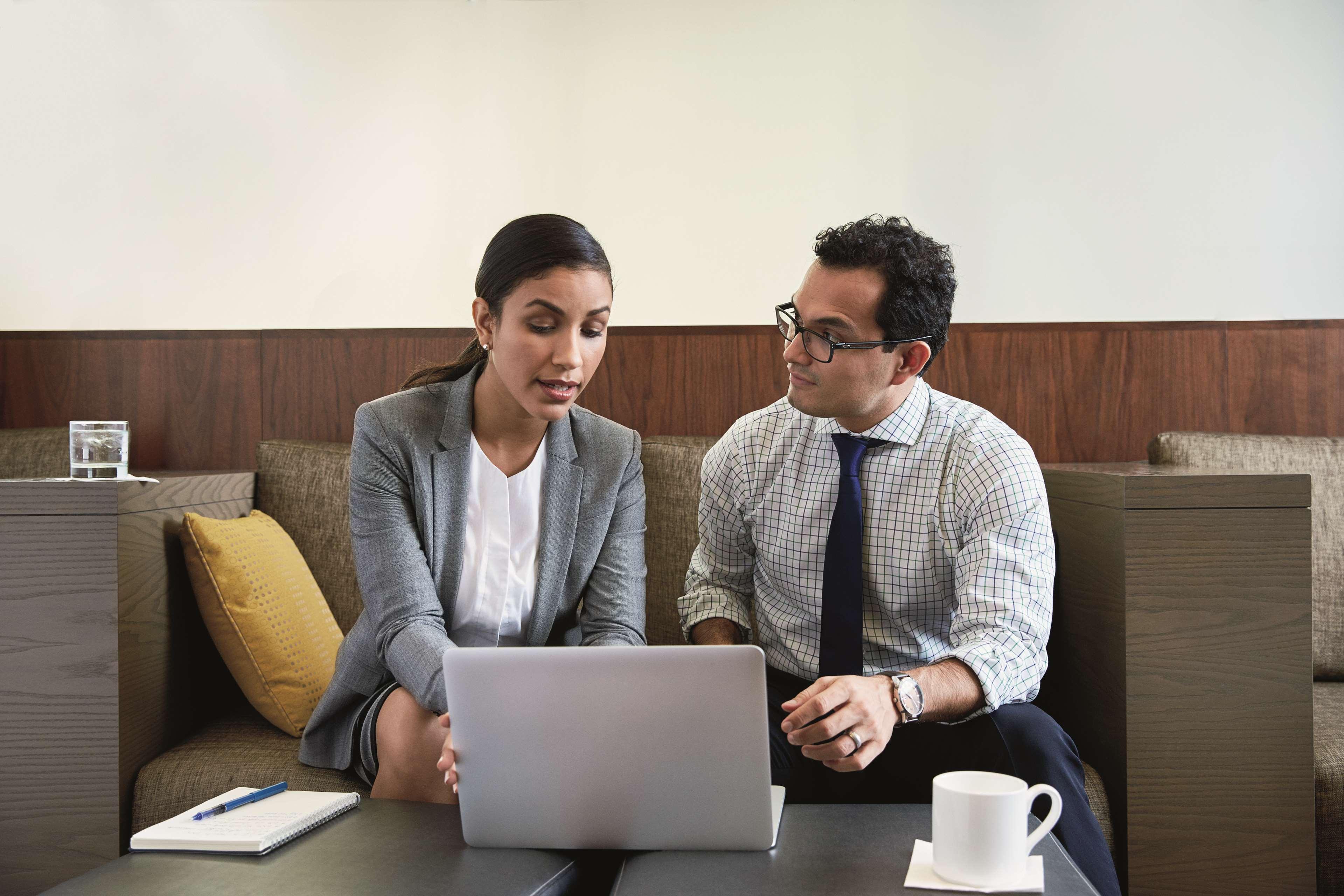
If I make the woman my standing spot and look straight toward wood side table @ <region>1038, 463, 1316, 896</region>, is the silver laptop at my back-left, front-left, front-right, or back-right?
front-right

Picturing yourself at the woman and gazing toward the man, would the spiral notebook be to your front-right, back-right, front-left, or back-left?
back-right

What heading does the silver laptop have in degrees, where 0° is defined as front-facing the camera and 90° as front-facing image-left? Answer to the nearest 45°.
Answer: approximately 180°

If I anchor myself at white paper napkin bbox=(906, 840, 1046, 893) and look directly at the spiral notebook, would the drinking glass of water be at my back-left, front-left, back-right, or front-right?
front-right

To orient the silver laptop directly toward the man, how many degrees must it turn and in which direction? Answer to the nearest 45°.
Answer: approximately 45° to its right

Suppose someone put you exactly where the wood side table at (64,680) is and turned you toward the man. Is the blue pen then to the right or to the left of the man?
right

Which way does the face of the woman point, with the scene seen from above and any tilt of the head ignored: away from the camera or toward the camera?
toward the camera

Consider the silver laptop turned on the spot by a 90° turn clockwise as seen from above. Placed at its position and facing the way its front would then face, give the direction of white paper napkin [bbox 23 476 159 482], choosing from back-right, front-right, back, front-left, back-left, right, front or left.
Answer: back-left

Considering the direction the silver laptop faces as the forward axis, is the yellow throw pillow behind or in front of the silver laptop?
in front

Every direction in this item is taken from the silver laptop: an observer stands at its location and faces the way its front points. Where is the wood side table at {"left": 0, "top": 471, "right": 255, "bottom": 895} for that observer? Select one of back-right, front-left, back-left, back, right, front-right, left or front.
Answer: front-left

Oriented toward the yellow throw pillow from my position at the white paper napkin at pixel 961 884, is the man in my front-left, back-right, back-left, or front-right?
front-right

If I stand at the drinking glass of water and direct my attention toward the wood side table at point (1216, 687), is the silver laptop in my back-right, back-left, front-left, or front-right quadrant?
front-right

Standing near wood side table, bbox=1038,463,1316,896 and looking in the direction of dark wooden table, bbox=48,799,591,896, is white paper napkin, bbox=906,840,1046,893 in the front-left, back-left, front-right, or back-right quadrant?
front-left
